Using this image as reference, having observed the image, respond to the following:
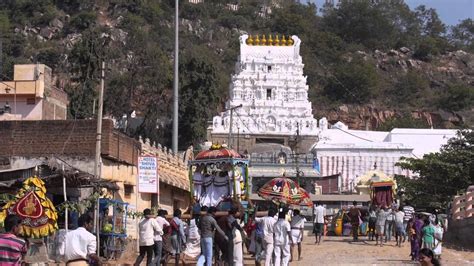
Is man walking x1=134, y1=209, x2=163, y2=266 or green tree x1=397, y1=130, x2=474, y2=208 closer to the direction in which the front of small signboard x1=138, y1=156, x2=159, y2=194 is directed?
the man walking

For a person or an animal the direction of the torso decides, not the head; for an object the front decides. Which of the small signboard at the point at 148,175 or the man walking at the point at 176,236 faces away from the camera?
the man walking

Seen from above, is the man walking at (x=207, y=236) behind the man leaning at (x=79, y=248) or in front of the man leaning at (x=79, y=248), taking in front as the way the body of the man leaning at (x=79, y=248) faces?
in front

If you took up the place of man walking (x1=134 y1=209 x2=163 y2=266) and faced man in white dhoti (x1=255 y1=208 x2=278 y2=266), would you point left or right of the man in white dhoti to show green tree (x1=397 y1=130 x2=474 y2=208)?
left

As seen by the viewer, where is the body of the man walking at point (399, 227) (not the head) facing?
away from the camera

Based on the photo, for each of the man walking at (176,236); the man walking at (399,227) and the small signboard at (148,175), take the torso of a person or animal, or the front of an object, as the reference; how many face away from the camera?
2

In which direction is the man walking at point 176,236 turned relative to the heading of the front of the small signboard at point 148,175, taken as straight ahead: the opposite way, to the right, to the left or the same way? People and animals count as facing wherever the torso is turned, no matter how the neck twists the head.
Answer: the opposite way

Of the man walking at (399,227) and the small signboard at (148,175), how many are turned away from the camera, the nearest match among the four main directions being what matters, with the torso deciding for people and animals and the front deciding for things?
1

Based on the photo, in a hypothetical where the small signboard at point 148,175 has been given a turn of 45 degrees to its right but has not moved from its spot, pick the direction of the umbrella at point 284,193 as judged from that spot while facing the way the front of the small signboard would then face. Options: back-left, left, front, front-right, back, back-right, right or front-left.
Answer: back

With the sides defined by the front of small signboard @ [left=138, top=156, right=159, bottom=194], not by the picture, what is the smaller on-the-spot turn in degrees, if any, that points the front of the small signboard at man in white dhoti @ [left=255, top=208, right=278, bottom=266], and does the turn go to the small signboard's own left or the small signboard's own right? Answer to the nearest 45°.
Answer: approximately 45° to the small signboard's own left

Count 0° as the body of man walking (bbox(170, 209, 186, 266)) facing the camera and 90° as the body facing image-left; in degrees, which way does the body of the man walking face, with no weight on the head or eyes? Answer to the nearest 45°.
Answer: approximately 180°

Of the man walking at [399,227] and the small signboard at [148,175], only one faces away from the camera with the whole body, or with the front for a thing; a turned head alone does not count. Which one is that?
the man walking
